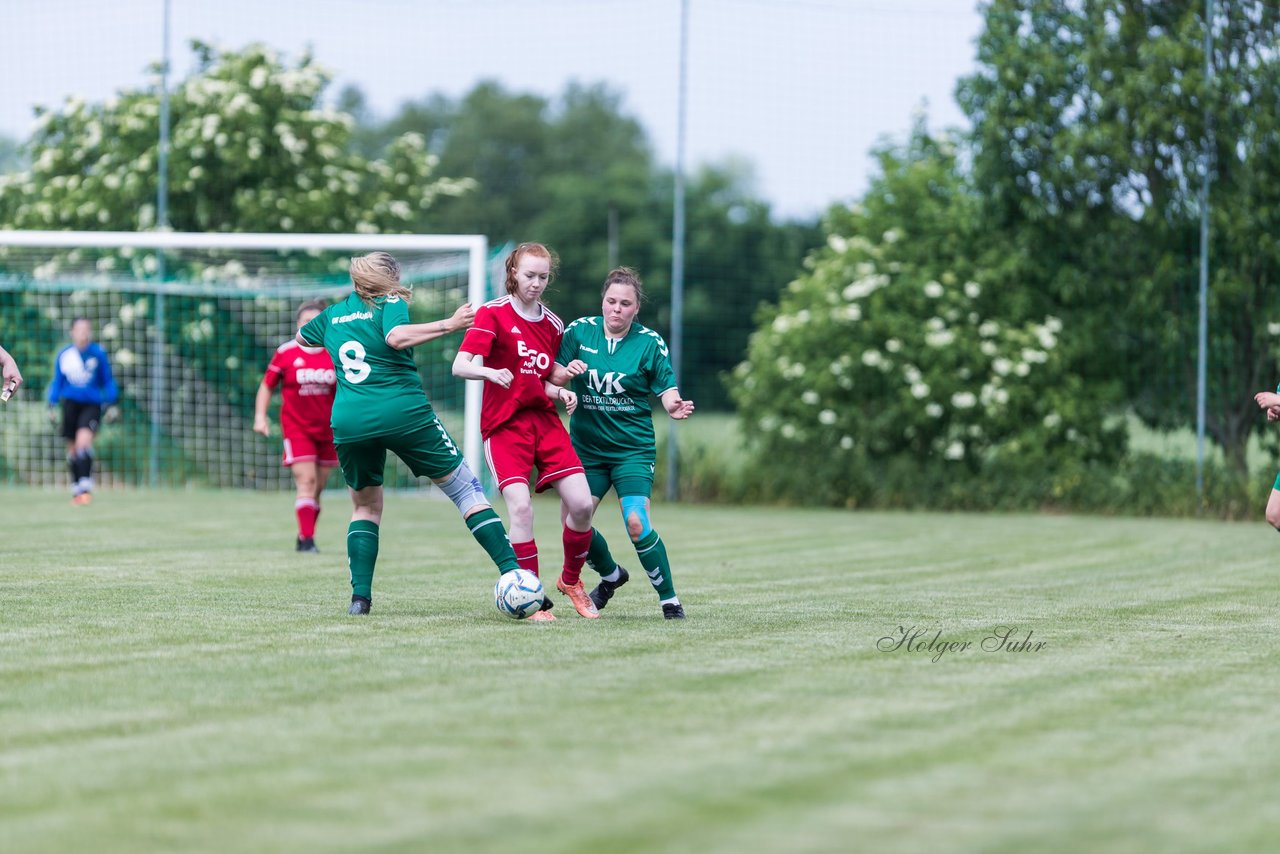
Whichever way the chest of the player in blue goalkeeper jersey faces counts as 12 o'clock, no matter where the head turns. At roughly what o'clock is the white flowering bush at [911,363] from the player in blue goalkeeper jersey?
The white flowering bush is roughly at 9 o'clock from the player in blue goalkeeper jersey.

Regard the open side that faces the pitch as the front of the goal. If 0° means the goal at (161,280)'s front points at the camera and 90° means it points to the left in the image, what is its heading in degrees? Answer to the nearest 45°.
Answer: approximately 0°

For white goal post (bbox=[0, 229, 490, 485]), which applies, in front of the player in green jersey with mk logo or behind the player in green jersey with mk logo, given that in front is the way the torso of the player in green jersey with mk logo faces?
behind

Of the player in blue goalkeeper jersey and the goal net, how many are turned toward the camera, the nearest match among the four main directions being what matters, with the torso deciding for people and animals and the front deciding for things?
2

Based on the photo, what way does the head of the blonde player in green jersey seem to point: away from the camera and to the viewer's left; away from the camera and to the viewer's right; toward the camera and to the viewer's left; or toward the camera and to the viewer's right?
away from the camera and to the viewer's right
